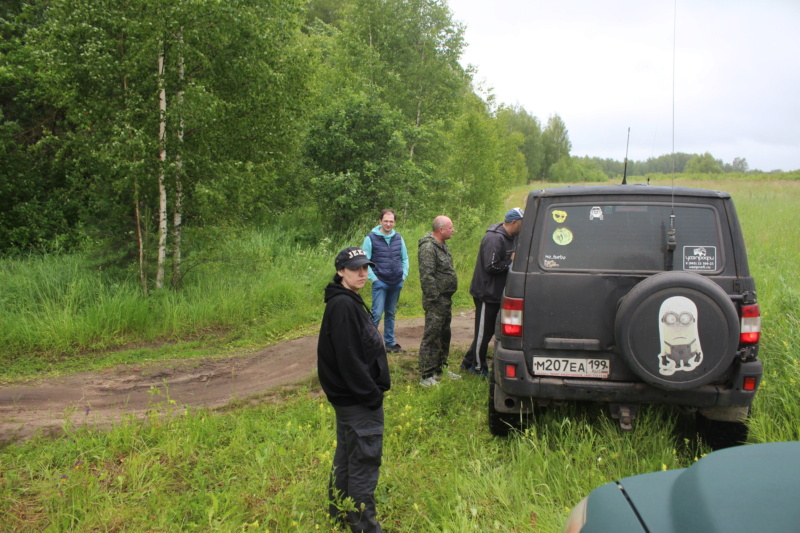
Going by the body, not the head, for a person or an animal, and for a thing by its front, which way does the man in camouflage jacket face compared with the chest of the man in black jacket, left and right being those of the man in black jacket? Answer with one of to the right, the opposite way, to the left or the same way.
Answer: the same way

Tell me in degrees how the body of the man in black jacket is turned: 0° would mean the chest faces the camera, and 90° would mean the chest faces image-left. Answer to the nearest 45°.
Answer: approximately 270°

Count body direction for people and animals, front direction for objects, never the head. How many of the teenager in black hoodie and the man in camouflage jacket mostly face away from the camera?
0

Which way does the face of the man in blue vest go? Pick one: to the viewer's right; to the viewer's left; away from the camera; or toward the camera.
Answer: toward the camera

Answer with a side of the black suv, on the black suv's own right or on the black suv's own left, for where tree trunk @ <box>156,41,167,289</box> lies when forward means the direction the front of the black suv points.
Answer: on the black suv's own left

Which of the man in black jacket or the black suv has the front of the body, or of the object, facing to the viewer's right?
the man in black jacket

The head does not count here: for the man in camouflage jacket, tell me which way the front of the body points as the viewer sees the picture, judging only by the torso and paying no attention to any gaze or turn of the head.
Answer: to the viewer's right

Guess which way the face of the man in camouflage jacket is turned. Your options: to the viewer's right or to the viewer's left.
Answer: to the viewer's right

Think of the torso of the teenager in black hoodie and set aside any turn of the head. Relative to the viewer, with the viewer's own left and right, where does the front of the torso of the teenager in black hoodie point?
facing the viewer and to the right of the viewer

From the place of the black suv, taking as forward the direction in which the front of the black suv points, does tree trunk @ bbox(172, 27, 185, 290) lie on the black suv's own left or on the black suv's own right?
on the black suv's own left

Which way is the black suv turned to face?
away from the camera
